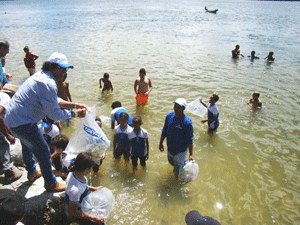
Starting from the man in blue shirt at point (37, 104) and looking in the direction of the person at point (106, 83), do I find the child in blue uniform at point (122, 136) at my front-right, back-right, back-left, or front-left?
front-right

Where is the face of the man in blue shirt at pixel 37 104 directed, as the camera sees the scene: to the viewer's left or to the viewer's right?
to the viewer's right

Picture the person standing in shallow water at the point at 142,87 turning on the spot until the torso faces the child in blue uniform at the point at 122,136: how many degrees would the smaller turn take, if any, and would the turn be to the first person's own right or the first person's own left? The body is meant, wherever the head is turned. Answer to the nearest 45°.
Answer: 0° — they already face them

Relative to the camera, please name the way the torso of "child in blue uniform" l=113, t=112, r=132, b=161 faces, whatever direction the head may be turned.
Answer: toward the camera

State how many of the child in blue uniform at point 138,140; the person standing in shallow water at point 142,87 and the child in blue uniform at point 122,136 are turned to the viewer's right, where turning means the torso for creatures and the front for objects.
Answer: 0

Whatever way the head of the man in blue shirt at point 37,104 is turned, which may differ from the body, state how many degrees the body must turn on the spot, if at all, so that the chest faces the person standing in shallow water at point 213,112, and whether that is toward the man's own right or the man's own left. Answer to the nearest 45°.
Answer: approximately 45° to the man's own left

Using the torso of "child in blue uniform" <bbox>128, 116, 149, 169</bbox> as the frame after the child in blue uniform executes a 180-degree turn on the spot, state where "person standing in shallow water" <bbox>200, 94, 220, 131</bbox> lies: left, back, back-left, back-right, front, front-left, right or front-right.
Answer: front-right

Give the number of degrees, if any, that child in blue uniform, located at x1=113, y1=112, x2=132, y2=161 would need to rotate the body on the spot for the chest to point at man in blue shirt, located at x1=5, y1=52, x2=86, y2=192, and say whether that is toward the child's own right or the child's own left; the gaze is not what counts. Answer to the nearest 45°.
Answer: approximately 45° to the child's own right

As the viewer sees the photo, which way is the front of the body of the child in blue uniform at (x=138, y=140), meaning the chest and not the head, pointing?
toward the camera

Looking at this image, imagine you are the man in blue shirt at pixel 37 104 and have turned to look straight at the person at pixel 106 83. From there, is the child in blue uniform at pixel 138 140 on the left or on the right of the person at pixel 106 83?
right

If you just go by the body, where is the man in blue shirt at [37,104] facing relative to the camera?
to the viewer's right

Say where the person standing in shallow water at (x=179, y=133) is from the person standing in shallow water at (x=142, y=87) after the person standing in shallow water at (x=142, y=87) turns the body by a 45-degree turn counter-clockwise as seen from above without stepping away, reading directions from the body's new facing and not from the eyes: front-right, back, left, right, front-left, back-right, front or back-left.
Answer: front-right
